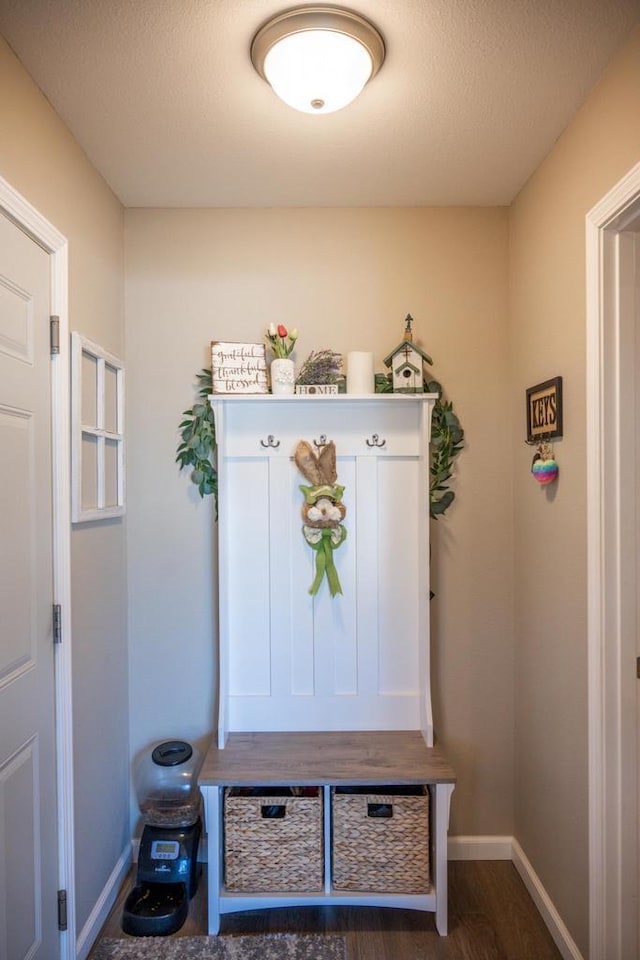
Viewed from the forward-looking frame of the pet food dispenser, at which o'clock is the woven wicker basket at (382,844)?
The woven wicker basket is roughly at 10 o'clock from the pet food dispenser.

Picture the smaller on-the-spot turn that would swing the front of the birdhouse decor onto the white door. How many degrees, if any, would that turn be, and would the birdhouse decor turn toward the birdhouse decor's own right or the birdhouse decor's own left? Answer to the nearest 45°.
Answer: approximately 45° to the birdhouse decor's own right

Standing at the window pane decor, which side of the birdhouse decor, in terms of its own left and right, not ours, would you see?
right

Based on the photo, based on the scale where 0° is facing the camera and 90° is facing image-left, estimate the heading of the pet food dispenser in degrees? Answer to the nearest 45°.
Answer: approximately 0°

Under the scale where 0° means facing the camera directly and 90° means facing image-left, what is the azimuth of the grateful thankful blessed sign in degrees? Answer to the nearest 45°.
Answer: approximately 0°
